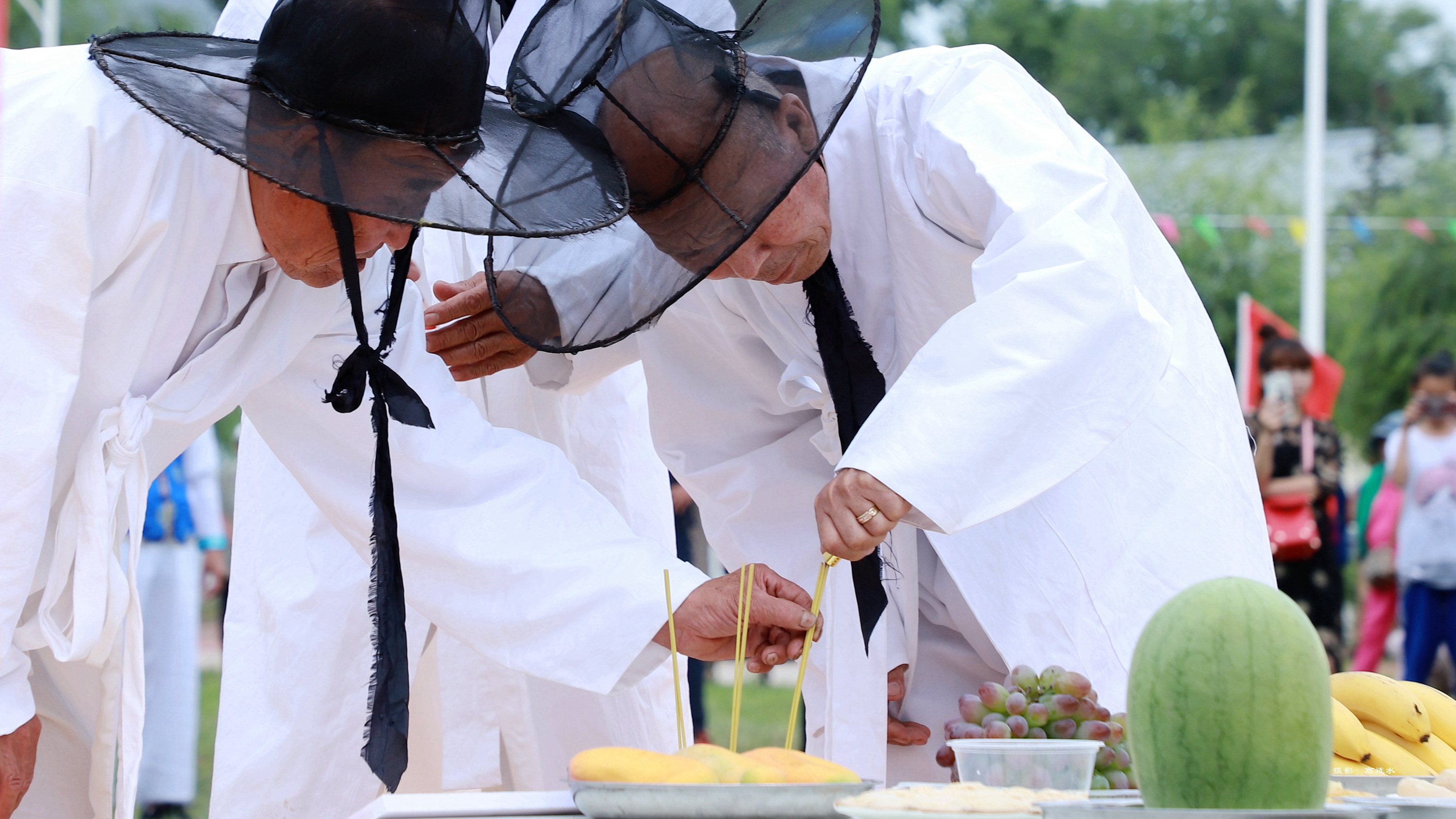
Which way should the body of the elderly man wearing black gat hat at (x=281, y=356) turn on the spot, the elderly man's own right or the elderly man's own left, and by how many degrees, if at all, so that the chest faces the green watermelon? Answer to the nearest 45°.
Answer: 0° — they already face it

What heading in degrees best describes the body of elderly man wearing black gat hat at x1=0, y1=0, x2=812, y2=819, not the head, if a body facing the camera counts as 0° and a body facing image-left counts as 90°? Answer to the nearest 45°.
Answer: approximately 315°

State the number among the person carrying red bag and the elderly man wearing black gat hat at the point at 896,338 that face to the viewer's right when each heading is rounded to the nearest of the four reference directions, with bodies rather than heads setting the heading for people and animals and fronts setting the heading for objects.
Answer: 0

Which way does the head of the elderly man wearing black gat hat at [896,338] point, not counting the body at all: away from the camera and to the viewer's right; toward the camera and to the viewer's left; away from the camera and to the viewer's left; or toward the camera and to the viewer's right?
toward the camera and to the viewer's left

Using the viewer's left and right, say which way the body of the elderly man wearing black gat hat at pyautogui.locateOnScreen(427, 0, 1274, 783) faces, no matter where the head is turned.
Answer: facing the viewer and to the left of the viewer

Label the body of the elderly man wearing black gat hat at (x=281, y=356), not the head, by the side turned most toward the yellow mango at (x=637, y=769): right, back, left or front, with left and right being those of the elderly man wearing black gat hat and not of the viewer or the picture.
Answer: front

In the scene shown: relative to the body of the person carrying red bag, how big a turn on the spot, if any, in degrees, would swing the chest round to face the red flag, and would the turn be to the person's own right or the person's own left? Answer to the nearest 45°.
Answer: approximately 180°

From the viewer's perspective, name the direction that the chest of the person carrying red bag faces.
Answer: toward the camera

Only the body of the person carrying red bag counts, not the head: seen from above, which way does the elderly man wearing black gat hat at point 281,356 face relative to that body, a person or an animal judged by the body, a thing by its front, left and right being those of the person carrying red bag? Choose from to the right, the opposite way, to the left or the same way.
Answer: to the left

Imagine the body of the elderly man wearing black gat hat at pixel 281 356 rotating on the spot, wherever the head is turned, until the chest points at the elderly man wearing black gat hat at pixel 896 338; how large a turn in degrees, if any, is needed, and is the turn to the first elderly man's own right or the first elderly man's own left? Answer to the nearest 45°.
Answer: approximately 45° to the first elderly man's own left

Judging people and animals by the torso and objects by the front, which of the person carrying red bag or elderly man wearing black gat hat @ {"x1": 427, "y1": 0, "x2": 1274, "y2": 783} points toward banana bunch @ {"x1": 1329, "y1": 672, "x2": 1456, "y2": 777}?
the person carrying red bag

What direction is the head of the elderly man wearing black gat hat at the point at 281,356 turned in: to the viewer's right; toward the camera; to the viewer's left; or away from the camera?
to the viewer's right
